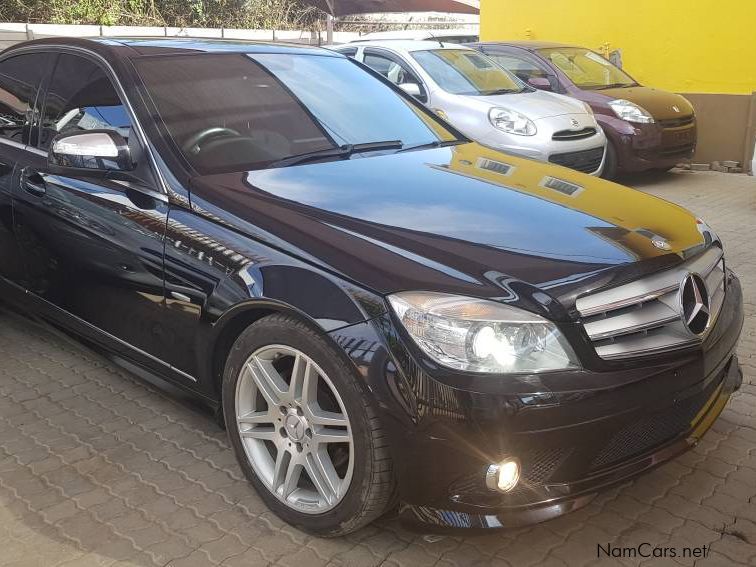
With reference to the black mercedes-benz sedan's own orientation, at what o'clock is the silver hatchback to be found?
The silver hatchback is roughly at 8 o'clock from the black mercedes-benz sedan.

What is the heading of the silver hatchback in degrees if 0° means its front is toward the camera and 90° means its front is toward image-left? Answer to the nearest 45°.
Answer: approximately 315°

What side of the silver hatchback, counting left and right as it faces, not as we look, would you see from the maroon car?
left

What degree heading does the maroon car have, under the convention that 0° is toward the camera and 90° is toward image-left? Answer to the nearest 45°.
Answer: approximately 315°

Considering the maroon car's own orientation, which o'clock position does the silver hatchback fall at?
The silver hatchback is roughly at 3 o'clock from the maroon car.

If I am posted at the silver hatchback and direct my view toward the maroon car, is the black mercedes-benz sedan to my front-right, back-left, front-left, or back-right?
back-right

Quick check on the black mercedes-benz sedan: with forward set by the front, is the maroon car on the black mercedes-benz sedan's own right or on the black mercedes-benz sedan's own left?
on the black mercedes-benz sedan's own left

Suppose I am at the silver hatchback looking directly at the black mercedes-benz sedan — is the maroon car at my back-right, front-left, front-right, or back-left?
back-left

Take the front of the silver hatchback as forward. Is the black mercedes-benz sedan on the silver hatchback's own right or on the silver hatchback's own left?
on the silver hatchback's own right

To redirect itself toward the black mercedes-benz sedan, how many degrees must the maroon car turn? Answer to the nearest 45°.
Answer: approximately 45° to its right

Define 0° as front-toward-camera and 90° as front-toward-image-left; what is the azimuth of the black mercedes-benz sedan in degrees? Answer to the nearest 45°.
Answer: approximately 315°
